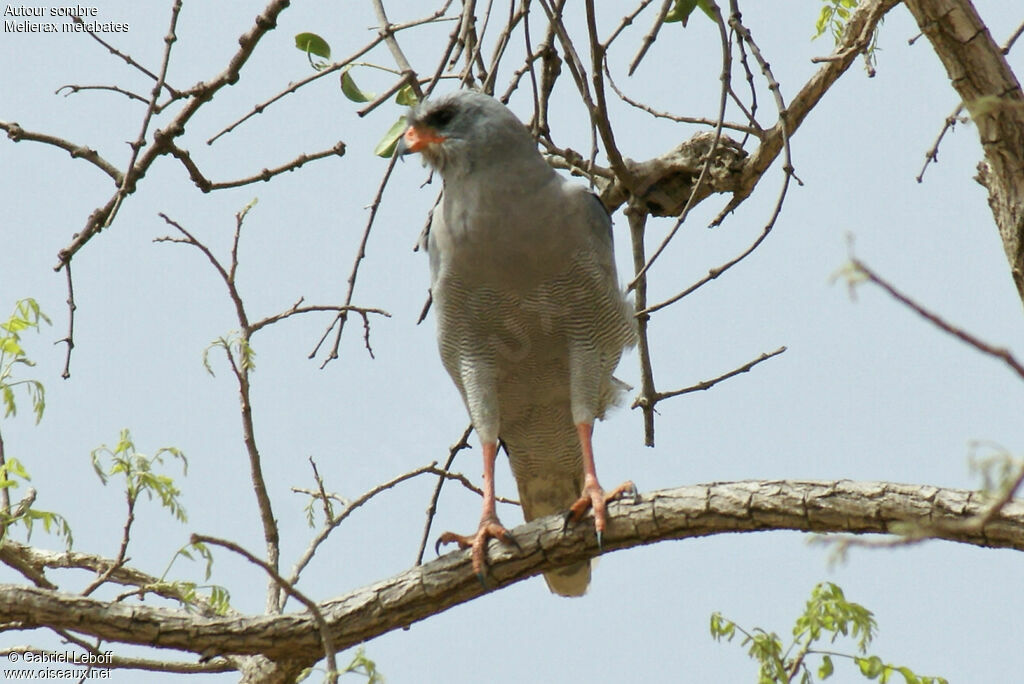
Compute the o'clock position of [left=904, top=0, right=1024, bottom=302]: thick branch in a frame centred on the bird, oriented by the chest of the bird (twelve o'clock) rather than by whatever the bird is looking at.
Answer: The thick branch is roughly at 10 o'clock from the bird.

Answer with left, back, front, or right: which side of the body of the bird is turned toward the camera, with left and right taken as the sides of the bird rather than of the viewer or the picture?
front

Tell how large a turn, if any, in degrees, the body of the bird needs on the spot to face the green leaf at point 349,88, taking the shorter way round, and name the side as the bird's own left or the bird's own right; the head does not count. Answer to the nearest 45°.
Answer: approximately 45° to the bird's own right

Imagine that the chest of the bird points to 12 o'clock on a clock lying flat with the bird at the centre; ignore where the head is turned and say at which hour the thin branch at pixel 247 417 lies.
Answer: The thin branch is roughly at 3 o'clock from the bird.
